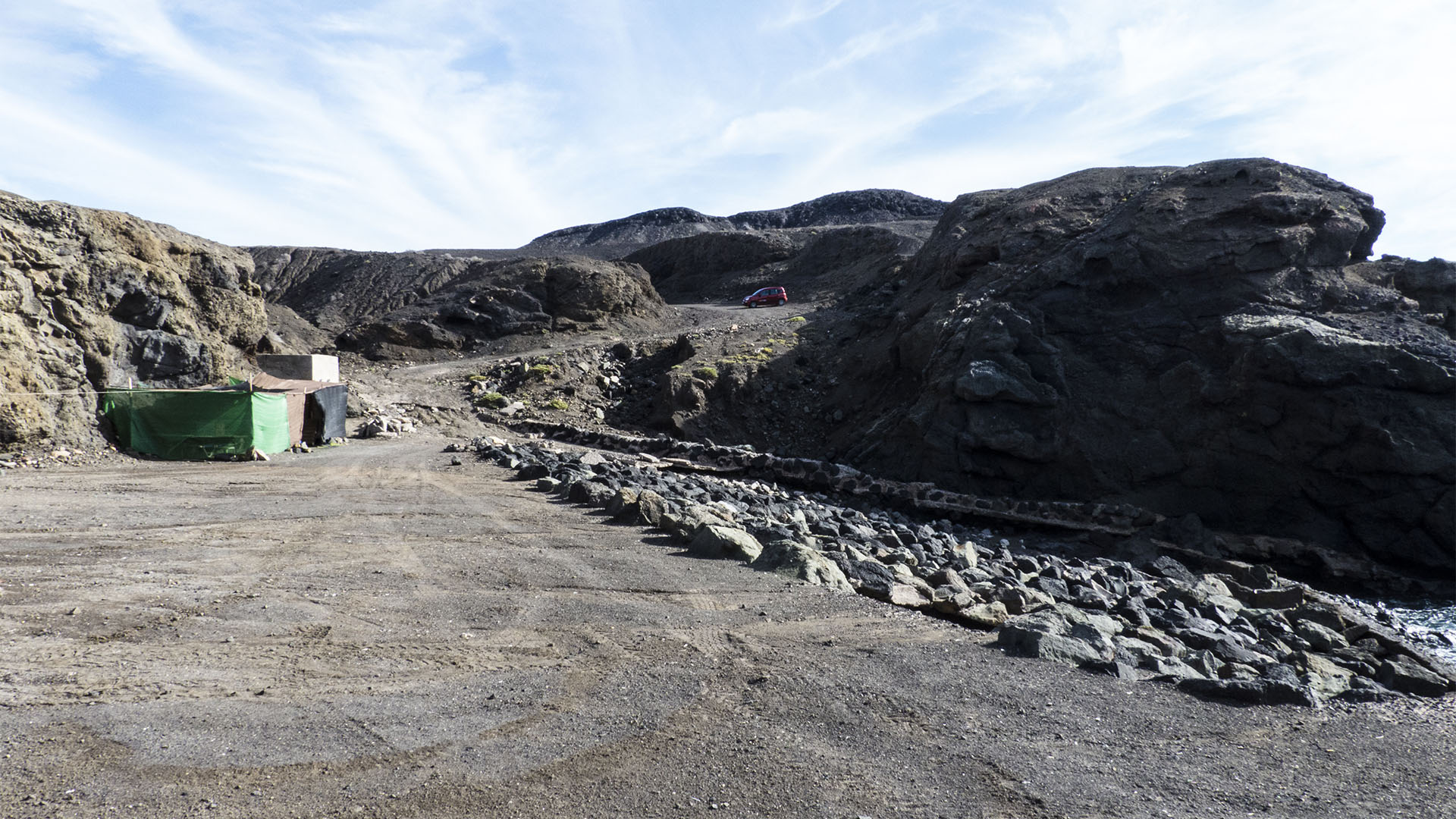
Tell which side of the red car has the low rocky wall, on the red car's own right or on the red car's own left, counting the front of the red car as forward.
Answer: on the red car's own left

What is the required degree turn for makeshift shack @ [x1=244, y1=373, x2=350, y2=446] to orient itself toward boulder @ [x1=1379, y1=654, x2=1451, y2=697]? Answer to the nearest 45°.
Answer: approximately 45° to its right

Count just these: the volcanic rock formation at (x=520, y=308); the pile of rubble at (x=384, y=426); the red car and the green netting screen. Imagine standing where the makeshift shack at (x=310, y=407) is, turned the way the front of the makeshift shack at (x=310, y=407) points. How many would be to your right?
1

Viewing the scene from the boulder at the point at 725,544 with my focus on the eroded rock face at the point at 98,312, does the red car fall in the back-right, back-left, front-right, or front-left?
front-right

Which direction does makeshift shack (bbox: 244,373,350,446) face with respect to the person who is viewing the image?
facing the viewer and to the right of the viewer
